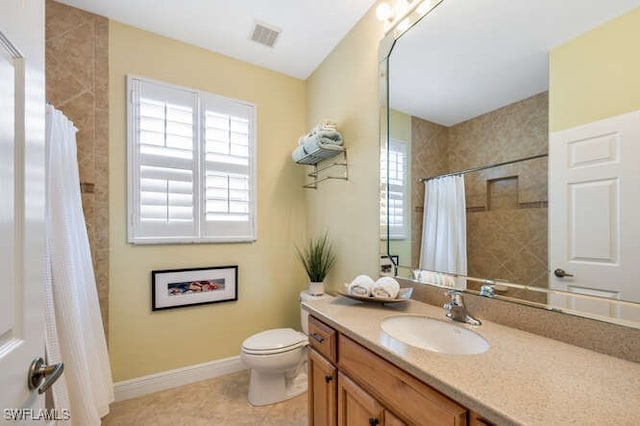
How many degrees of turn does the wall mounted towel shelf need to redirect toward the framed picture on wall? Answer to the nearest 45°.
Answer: approximately 45° to its right

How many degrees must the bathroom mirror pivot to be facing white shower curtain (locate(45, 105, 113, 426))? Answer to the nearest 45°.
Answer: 0° — it already faces it

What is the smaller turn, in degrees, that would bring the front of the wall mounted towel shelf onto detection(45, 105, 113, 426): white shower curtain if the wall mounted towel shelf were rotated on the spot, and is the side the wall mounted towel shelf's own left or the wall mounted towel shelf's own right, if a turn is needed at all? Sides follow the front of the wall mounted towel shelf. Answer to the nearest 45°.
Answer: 0° — it already faces it

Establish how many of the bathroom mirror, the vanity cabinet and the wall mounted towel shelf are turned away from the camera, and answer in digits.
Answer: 0

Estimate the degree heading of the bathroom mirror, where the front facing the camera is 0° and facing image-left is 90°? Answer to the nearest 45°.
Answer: approximately 45°

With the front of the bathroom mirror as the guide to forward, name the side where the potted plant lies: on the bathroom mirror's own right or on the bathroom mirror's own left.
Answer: on the bathroom mirror's own right

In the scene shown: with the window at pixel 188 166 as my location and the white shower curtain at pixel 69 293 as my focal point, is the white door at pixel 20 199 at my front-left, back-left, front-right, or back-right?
front-left

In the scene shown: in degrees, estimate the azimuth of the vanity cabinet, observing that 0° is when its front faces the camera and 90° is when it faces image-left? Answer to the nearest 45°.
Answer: approximately 45°

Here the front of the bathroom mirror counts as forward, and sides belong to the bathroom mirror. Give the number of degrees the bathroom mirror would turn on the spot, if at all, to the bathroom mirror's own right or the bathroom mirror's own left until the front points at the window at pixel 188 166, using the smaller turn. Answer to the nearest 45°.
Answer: approximately 45° to the bathroom mirror's own right

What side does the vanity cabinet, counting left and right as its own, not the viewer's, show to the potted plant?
right

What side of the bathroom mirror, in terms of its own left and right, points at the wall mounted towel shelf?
right

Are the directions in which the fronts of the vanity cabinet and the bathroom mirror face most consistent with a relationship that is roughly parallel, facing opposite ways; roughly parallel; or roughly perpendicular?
roughly parallel
